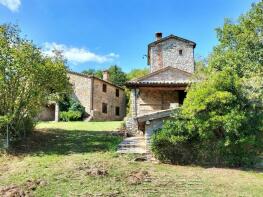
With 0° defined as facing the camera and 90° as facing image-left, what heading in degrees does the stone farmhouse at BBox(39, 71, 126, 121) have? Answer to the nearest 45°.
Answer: approximately 315°

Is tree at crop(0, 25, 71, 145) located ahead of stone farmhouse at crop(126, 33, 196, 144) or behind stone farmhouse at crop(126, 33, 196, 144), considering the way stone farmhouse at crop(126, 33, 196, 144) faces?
ahead

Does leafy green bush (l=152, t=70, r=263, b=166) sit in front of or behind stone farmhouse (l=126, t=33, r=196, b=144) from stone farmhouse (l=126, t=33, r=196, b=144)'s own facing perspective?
in front

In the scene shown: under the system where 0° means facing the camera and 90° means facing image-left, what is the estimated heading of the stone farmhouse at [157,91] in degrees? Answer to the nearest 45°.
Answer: approximately 0°

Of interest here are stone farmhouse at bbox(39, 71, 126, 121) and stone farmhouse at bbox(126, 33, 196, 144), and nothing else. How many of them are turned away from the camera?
0

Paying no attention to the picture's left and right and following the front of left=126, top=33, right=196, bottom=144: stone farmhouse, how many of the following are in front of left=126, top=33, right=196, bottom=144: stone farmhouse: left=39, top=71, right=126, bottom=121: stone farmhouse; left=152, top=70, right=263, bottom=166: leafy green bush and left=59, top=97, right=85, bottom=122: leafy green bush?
1

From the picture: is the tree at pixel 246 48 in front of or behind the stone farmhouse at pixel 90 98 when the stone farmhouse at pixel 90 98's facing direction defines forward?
in front

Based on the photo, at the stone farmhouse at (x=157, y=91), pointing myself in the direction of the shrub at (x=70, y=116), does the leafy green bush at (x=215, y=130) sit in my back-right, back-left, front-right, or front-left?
back-left

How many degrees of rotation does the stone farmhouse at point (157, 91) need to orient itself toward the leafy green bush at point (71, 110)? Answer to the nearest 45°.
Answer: approximately 135° to its right

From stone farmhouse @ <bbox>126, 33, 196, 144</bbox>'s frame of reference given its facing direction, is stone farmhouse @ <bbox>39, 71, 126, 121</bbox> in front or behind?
behind
